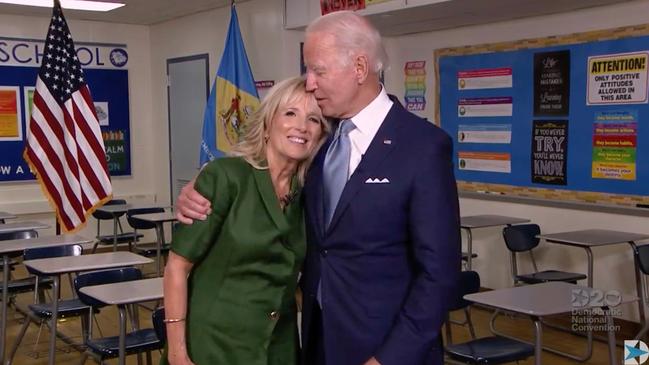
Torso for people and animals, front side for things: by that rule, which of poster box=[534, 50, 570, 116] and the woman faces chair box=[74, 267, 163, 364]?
the poster

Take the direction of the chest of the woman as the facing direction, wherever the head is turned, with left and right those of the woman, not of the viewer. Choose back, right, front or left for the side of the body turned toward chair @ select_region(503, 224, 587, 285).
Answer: left

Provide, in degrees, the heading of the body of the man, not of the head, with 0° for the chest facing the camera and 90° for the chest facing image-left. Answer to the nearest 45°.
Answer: approximately 45°

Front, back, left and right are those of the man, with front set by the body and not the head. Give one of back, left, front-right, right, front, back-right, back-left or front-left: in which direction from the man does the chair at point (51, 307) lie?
right

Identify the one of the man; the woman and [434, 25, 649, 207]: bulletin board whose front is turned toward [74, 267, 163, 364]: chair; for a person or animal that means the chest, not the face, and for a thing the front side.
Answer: the bulletin board

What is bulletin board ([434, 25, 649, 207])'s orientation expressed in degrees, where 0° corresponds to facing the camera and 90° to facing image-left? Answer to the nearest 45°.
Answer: approximately 45°

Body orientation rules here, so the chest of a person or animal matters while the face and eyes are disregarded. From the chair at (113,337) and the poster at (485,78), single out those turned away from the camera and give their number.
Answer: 0

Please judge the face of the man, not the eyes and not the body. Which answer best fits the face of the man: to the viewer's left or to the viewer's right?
to the viewer's left

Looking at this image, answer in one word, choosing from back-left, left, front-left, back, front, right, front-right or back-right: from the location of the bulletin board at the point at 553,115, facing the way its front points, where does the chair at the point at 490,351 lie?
front-left
